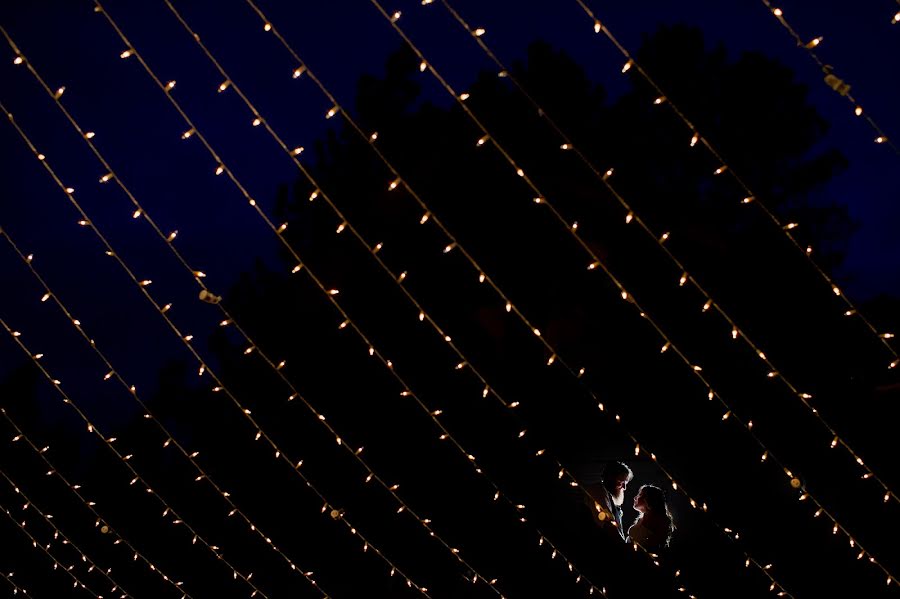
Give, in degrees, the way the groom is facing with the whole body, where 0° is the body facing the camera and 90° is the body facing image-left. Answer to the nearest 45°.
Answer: approximately 315°

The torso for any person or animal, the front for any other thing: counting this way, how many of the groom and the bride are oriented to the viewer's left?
1

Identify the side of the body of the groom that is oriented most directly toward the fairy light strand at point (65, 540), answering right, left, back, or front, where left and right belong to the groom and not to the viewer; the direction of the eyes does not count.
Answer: back

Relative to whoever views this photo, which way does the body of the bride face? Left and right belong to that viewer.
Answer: facing to the left of the viewer
